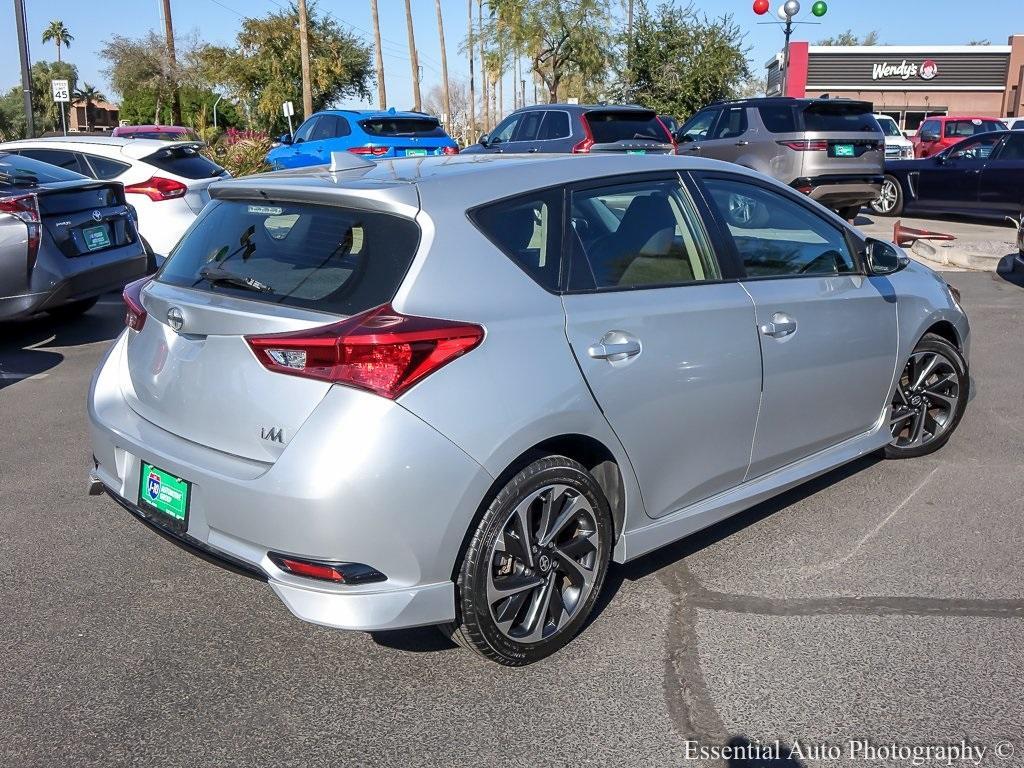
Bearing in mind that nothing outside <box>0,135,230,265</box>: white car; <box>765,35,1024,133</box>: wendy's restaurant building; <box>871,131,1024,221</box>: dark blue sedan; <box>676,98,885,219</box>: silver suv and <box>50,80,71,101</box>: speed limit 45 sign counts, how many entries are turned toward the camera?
2

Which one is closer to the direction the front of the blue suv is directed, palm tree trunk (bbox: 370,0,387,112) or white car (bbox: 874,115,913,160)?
the palm tree trunk

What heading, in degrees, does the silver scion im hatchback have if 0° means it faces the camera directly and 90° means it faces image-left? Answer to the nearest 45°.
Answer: approximately 225°

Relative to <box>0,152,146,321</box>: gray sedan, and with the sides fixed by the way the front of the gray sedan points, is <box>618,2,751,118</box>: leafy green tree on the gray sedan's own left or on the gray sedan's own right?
on the gray sedan's own right

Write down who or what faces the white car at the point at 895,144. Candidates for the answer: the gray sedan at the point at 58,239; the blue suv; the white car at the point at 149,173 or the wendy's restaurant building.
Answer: the wendy's restaurant building

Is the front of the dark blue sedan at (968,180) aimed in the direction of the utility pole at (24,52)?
yes

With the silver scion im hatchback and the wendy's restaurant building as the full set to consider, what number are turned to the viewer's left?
0

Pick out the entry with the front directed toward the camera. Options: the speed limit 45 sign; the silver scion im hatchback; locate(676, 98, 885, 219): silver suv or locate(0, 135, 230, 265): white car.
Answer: the speed limit 45 sign

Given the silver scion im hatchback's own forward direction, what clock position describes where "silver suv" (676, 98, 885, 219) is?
The silver suv is roughly at 11 o'clock from the silver scion im hatchback.

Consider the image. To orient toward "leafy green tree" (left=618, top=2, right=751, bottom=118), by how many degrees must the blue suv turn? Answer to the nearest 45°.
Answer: approximately 90° to its right

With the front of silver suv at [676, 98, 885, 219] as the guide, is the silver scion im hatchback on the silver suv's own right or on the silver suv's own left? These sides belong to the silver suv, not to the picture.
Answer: on the silver suv's own left

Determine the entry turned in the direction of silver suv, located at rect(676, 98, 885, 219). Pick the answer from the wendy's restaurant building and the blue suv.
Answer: the wendy's restaurant building

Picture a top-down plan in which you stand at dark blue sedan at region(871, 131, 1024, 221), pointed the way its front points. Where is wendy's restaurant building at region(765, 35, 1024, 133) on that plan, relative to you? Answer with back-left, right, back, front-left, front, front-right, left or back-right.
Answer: right

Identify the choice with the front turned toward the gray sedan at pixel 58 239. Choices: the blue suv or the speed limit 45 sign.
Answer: the speed limit 45 sign

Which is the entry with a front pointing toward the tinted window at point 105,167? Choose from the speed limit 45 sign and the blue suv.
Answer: the speed limit 45 sign

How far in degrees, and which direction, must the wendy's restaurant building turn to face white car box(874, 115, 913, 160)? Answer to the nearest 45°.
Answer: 0° — it already faces it
